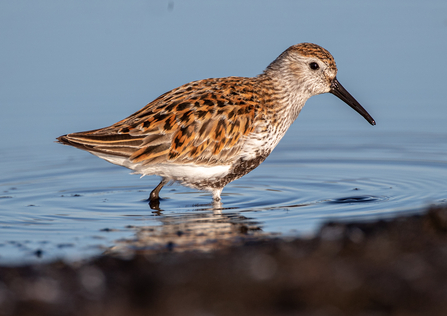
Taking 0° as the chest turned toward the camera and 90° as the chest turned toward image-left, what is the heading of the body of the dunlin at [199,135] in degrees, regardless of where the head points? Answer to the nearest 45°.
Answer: approximately 270°
